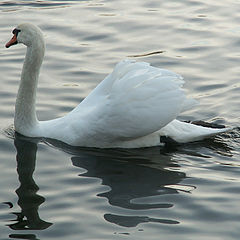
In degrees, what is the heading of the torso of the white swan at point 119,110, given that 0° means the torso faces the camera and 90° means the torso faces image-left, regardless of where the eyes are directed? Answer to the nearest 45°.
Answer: approximately 90°
